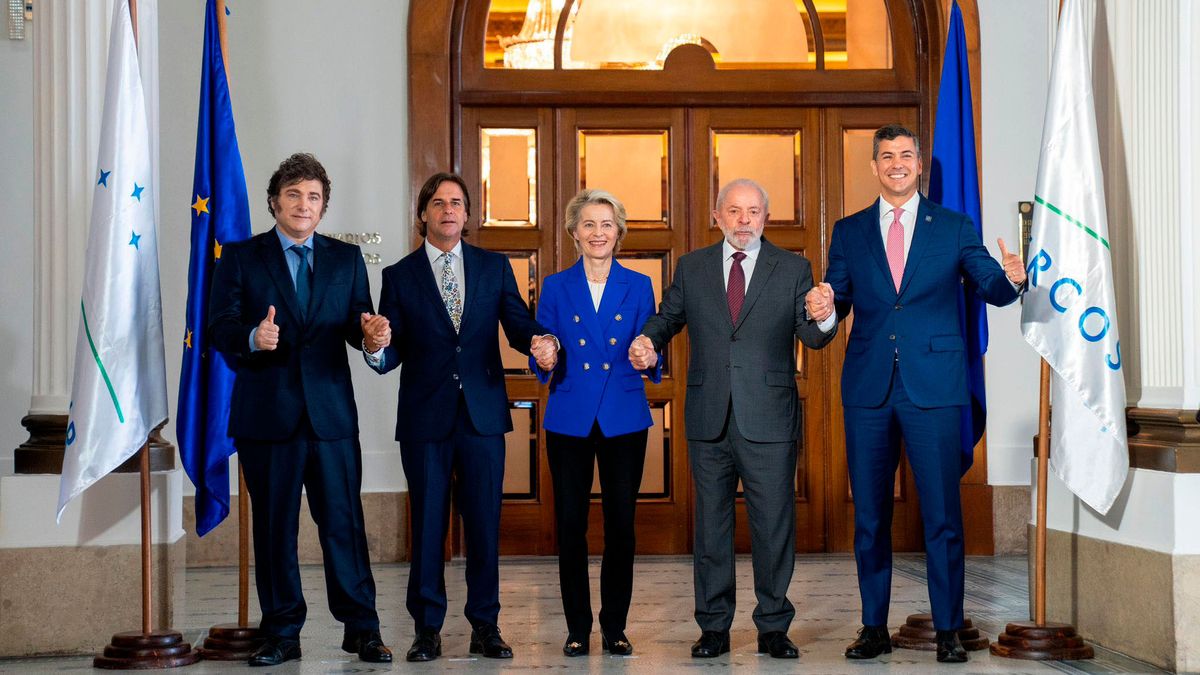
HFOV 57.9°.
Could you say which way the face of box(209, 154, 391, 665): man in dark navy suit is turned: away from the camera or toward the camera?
toward the camera

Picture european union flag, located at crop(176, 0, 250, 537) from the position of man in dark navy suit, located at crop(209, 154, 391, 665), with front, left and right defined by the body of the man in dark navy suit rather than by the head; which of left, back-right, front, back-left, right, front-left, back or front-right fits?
back-right

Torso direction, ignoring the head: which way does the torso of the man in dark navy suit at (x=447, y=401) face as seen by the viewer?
toward the camera

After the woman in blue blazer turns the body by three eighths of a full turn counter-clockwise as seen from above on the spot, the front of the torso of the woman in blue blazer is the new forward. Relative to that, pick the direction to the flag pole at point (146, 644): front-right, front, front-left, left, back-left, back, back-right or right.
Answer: back-left

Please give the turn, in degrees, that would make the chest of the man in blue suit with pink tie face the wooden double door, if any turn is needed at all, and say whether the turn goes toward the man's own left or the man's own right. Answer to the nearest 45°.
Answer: approximately 135° to the man's own right

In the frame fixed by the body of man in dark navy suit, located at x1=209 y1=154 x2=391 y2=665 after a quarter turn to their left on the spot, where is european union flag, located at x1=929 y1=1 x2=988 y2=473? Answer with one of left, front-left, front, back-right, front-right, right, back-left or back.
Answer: front

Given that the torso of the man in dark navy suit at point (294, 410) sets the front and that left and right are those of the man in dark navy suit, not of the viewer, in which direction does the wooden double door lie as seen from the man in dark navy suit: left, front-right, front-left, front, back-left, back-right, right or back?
back-left

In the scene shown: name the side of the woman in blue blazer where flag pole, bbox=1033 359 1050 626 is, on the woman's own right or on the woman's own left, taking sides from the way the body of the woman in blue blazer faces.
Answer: on the woman's own left

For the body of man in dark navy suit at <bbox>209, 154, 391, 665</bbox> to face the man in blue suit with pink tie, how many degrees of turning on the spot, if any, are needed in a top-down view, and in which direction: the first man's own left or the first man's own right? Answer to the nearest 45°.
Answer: approximately 90° to the first man's own left

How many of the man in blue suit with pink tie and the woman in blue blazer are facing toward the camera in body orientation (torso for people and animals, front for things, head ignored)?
2

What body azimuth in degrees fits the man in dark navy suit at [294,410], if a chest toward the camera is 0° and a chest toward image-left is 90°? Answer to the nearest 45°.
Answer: approximately 0°

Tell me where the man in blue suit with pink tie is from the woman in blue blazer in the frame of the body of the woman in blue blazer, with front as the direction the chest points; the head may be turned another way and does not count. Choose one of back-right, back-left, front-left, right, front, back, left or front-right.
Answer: left
